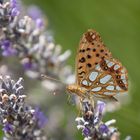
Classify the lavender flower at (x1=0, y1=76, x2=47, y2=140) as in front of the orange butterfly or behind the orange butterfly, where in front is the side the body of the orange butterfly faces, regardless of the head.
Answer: in front

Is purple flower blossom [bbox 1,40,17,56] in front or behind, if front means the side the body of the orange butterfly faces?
in front

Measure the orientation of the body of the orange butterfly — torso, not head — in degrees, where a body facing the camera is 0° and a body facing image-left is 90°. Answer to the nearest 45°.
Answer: approximately 90°
